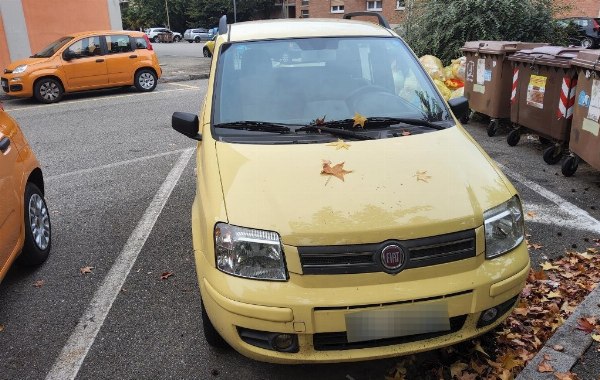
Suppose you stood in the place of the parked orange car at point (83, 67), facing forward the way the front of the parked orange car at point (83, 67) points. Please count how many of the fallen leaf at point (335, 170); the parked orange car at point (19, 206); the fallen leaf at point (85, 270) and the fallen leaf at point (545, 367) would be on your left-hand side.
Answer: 4

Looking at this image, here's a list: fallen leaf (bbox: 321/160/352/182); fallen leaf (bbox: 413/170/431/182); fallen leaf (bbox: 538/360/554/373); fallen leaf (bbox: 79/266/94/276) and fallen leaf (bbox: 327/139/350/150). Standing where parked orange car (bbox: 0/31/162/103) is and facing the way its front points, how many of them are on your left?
5

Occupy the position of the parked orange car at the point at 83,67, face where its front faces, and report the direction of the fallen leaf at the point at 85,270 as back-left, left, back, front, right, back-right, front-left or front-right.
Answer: left

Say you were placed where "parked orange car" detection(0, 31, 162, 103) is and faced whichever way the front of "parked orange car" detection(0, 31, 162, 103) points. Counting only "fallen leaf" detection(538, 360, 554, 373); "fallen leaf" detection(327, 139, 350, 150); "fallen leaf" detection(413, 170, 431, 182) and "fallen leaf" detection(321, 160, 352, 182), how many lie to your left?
4

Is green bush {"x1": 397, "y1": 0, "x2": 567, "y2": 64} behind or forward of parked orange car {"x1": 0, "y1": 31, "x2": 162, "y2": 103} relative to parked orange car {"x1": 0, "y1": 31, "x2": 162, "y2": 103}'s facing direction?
behind

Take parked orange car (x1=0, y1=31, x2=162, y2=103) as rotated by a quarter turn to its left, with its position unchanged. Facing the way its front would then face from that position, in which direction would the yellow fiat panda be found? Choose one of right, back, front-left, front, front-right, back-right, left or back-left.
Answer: front

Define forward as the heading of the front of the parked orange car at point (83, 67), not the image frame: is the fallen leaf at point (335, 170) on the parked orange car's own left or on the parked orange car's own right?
on the parked orange car's own left

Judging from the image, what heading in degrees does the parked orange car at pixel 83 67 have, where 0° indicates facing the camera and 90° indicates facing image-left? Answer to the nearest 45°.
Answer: approximately 90°

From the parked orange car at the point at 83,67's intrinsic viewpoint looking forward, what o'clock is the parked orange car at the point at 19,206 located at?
the parked orange car at the point at 19,206 is roughly at 9 o'clock from the parked orange car at the point at 83,67.

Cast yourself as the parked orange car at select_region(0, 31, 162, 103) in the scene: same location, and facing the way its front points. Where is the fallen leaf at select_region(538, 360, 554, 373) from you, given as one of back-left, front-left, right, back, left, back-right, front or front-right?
left

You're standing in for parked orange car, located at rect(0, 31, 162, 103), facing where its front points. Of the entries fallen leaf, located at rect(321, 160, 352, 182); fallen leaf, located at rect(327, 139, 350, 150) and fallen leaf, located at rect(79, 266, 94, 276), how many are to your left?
3

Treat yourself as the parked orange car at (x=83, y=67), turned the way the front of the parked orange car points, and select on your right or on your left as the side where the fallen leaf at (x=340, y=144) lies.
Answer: on your left
